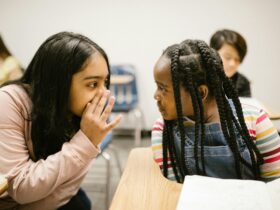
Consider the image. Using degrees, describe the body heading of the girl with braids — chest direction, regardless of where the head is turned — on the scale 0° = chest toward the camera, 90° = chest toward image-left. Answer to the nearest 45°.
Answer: approximately 45°

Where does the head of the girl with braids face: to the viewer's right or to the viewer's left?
to the viewer's left

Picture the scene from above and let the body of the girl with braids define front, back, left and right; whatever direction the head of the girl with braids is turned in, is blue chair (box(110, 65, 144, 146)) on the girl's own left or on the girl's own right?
on the girl's own right
